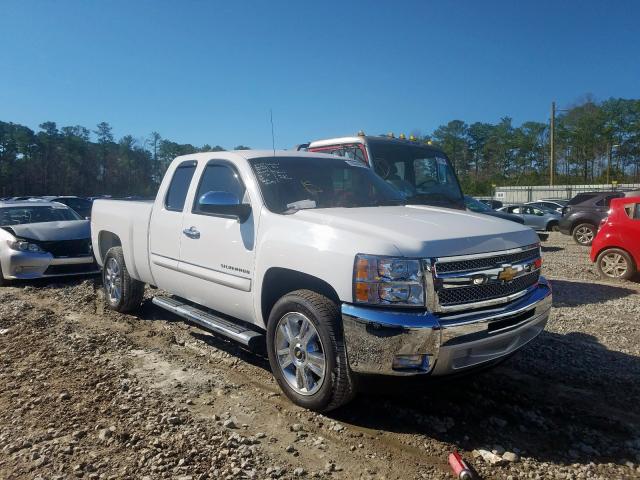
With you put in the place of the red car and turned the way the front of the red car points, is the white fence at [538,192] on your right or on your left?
on your left

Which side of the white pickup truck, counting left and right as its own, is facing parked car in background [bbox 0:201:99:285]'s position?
back

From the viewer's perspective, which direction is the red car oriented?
to the viewer's right

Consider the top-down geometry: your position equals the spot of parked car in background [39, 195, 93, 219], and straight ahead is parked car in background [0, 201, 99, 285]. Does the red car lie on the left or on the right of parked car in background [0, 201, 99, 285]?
left

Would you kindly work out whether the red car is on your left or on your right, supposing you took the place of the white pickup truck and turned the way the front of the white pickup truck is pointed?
on your left
